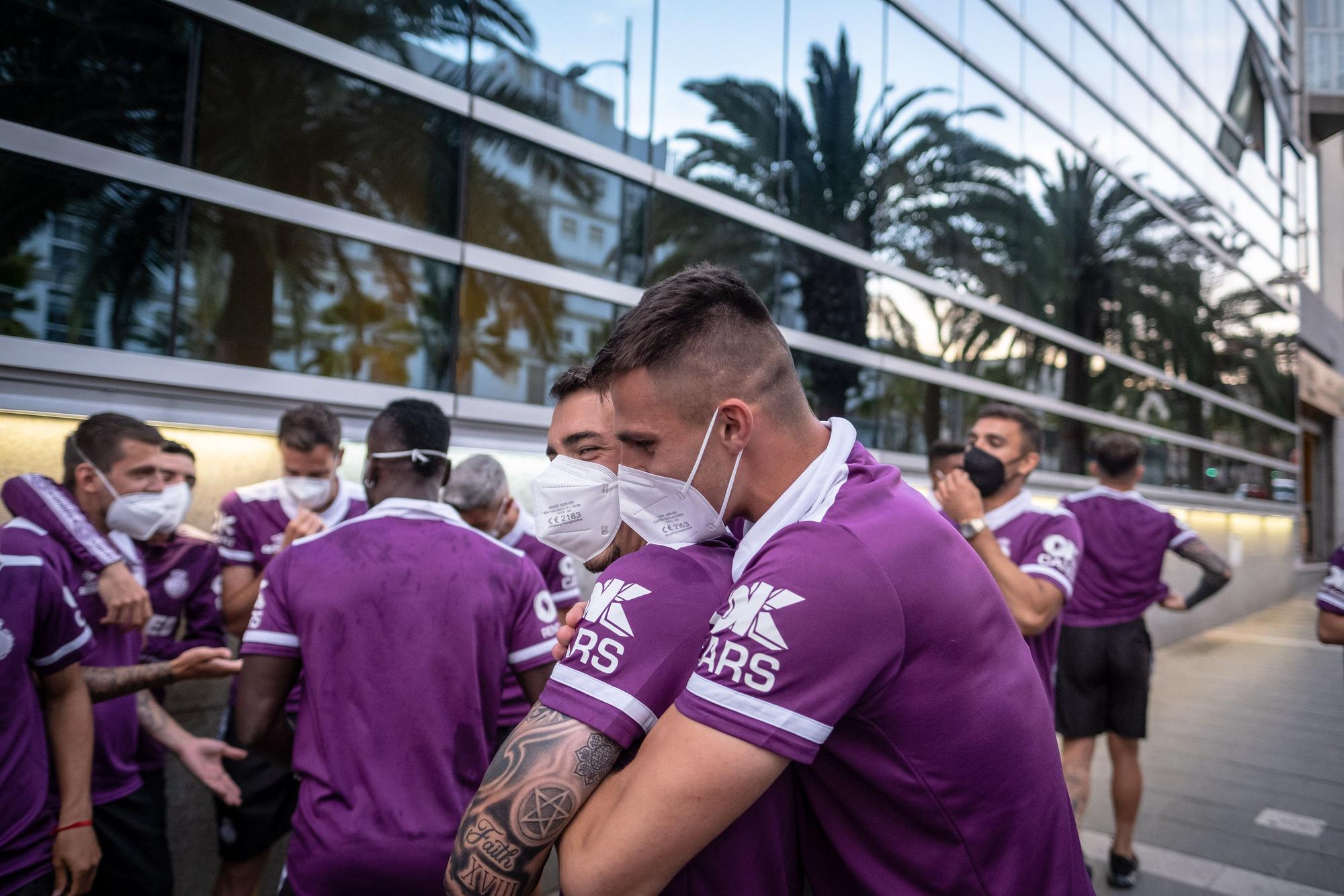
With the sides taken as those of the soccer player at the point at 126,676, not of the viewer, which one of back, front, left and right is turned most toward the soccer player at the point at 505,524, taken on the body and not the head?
front

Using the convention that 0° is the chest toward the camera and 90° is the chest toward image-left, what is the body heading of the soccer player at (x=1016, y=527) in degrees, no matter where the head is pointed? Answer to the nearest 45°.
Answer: approximately 45°

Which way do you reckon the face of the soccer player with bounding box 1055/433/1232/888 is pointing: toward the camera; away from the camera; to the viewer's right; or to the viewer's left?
away from the camera

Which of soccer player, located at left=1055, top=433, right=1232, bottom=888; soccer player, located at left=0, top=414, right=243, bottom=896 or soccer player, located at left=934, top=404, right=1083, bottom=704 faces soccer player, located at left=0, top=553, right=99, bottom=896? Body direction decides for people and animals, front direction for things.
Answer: soccer player, located at left=934, top=404, right=1083, bottom=704

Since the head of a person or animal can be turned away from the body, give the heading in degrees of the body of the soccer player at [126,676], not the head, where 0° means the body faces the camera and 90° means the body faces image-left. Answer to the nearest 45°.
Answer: approximately 270°

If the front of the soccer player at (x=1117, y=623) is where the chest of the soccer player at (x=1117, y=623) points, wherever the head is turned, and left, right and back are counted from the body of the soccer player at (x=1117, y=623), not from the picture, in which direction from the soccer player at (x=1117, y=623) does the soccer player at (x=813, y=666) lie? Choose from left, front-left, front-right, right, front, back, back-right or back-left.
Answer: back

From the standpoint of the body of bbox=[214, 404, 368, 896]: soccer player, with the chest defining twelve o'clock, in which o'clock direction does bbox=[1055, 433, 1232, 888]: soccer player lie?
bbox=[1055, 433, 1232, 888]: soccer player is roughly at 9 o'clock from bbox=[214, 404, 368, 896]: soccer player.

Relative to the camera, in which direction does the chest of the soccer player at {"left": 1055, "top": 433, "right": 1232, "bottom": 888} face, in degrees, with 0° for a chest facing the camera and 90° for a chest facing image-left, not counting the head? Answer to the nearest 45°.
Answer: approximately 180°

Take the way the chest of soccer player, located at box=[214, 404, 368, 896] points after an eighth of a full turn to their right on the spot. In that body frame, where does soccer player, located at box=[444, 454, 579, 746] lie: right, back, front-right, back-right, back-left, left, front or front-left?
left

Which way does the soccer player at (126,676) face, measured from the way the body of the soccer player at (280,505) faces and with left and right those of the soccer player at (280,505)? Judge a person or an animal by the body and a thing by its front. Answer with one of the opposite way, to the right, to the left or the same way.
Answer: to the left

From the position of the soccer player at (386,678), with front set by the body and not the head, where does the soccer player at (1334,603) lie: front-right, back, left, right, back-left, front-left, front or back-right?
right

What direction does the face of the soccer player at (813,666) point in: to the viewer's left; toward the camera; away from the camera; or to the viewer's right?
to the viewer's left

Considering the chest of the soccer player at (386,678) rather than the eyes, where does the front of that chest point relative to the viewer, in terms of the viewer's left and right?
facing away from the viewer

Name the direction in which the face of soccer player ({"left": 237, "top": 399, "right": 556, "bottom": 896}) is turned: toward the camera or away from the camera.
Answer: away from the camera

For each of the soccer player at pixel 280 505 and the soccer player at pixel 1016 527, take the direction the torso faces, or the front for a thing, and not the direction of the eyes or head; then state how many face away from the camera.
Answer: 0

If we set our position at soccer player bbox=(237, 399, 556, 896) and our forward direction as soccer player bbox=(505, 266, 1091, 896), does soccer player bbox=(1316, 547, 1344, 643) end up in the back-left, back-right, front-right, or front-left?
front-left
